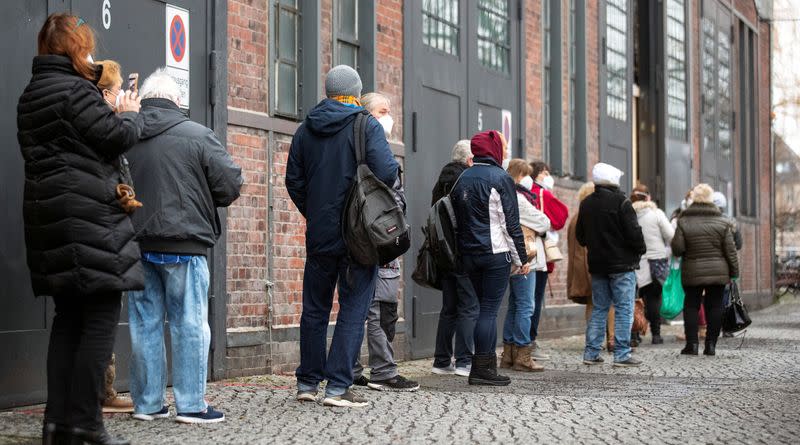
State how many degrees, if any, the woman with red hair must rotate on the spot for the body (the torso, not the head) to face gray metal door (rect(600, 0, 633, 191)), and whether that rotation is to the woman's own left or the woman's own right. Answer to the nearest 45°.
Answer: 0° — they already face it

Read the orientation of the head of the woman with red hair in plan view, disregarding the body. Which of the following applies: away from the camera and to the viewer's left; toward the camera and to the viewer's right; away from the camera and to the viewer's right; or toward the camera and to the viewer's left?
away from the camera and to the viewer's right

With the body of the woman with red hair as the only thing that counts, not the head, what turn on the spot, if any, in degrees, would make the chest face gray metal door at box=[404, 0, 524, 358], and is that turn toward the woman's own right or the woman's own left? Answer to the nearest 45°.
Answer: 0° — they already face it

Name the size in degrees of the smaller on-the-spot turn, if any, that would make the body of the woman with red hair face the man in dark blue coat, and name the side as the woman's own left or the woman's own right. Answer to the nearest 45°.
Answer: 0° — they already face them

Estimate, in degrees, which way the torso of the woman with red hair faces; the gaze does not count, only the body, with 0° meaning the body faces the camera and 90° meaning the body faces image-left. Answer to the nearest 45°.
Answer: approximately 225°

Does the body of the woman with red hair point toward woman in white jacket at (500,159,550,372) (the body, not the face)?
yes

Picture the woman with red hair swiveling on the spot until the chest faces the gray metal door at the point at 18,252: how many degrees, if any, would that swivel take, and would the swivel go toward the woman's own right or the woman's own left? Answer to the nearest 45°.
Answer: approximately 45° to the woman's own left

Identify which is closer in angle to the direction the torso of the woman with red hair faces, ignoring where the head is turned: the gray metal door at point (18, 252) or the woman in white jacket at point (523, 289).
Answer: the woman in white jacket
